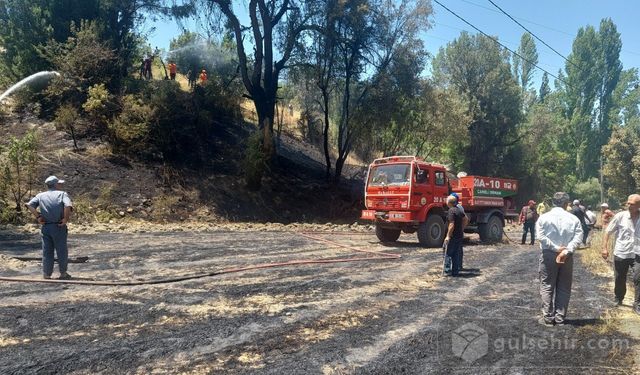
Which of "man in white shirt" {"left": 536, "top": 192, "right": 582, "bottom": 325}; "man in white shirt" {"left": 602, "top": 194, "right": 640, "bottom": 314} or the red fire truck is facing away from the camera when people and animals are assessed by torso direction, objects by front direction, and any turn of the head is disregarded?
"man in white shirt" {"left": 536, "top": 192, "right": 582, "bottom": 325}

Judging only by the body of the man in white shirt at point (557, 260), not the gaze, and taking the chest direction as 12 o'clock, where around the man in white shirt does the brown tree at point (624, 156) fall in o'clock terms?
The brown tree is roughly at 12 o'clock from the man in white shirt.

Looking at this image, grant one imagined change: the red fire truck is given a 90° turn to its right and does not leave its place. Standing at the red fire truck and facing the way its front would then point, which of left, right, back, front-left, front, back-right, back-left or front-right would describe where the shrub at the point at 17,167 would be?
front-left

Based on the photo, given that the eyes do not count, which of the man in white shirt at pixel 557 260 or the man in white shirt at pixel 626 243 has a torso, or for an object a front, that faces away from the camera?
the man in white shirt at pixel 557 260

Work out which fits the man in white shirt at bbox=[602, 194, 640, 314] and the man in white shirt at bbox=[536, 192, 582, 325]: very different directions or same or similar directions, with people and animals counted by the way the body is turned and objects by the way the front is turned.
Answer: very different directions

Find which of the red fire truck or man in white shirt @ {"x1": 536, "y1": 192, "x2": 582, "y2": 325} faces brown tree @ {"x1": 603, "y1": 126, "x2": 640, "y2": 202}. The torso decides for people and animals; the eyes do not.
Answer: the man in white shirt

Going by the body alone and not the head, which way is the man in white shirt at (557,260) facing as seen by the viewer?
away from the camera

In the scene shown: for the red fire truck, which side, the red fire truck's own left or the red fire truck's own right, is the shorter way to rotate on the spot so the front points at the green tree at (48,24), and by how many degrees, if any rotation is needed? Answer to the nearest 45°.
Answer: approximately 45° to the red fire truck's own right

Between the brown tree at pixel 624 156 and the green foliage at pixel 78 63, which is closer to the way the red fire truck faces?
the green foliage

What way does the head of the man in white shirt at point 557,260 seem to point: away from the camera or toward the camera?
away from the camera

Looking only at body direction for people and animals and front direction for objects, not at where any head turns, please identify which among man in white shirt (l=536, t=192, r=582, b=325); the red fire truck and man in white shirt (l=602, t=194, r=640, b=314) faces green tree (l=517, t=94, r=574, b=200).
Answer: man in white shirt (l=536, t=192, r=582, b=325)

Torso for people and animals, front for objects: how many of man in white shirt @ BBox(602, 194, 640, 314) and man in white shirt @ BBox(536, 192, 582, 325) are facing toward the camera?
1
